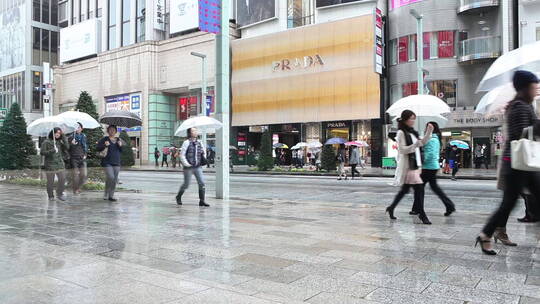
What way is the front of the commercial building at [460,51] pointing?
toward the camera

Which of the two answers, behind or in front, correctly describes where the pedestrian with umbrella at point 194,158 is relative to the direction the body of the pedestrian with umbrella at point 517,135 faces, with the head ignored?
behind

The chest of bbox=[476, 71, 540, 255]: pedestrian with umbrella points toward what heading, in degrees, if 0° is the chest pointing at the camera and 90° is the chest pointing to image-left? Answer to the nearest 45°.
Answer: approximately 270°

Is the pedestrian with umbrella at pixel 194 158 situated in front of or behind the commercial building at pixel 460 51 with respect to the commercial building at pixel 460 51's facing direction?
in front

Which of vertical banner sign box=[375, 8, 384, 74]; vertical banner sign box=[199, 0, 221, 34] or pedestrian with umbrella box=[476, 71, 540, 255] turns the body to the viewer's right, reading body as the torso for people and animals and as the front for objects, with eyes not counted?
the pedestrian with umbrella

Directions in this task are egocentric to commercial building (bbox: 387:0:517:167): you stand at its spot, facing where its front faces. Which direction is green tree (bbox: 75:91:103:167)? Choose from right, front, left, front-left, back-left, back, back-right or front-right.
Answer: front-right

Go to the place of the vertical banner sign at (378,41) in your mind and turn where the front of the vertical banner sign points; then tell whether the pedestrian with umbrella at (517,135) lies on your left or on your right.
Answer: on your left

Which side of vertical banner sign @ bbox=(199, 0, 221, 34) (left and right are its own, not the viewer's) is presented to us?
front

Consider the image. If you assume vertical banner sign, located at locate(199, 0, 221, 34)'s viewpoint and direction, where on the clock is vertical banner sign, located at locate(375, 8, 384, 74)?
vertical banner sign, located at locate(375, 8, 384, 74) is roughly at 7 o'clock from vertical banner sign, located at locate(199, 0, 221, 34).
